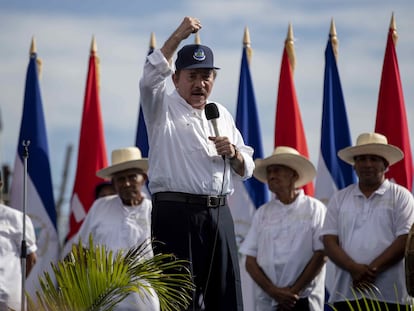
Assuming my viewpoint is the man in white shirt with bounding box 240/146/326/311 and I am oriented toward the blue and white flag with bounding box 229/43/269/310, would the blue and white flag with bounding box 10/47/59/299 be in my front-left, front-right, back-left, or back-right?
front-left

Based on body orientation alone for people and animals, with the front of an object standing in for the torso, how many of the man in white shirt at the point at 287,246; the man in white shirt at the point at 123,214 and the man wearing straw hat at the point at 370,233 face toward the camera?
3

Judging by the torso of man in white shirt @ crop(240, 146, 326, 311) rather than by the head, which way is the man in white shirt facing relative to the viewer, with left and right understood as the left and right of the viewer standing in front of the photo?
facing the viewer

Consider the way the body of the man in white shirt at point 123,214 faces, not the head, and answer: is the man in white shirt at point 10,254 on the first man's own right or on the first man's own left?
on the first man's own right

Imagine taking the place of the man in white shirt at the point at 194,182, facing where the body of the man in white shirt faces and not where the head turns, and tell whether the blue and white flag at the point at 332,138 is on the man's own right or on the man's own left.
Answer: on the man's own left

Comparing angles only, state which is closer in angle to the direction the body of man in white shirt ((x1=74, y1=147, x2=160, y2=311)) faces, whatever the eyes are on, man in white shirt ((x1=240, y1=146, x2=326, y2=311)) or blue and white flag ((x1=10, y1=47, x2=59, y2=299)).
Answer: the man in white shirt

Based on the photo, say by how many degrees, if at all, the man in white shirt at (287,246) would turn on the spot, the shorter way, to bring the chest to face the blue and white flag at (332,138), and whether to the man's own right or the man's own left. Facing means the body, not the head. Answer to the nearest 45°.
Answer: approximately 180°

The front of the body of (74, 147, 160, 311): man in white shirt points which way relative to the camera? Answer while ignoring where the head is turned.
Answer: toward the camera

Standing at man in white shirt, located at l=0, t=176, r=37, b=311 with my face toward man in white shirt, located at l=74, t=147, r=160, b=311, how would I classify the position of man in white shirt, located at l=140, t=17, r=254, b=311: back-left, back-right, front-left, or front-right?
front-right

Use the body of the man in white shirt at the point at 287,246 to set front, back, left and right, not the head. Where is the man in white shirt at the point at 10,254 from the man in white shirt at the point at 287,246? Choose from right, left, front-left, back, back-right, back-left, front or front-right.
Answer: right

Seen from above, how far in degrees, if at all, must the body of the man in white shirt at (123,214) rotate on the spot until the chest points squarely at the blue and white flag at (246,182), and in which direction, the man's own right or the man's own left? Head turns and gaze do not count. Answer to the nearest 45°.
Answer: approximately 135° to the man's own left

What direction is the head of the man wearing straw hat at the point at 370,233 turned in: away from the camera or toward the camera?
toward the camera
